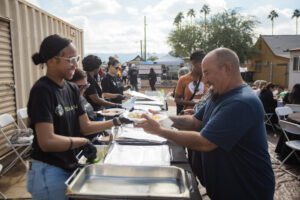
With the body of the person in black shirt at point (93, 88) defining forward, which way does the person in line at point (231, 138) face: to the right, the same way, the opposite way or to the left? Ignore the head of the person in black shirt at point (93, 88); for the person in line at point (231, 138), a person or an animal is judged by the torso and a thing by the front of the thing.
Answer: the opposite way

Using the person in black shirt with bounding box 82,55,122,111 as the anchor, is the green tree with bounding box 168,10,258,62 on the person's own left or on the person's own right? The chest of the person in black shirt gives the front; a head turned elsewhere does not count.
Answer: on the person's own left

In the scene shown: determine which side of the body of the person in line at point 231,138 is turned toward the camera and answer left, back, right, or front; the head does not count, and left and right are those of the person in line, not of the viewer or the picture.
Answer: left

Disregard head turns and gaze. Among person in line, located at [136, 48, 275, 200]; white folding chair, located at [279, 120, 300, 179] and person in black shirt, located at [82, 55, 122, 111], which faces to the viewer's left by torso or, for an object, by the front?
person in line, located at [136, 48, 275, 200]

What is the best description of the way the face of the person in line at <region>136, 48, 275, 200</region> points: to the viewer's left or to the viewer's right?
to the viewer's left

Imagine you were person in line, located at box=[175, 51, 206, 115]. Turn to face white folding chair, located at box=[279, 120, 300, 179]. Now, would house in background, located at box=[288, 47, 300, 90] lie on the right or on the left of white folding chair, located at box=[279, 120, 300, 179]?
left

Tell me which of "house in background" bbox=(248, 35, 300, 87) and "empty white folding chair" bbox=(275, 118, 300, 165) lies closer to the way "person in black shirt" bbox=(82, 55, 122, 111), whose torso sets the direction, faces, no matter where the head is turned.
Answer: the empty white folding chair

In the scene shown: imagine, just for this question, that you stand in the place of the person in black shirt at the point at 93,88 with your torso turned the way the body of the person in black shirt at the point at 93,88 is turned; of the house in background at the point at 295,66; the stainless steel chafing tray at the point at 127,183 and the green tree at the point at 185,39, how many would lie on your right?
1

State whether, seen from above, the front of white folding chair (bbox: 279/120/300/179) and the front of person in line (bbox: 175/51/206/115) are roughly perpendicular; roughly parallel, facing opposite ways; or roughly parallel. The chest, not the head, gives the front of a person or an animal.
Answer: roughly perpendicular

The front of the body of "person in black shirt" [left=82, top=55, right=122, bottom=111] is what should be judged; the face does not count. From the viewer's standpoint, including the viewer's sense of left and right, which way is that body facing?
facing to the right of the viewer

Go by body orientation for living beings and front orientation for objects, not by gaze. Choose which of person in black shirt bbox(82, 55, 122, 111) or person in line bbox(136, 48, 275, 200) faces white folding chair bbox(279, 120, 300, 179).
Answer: person in black shirt bbox(82, 55, 122, 111)

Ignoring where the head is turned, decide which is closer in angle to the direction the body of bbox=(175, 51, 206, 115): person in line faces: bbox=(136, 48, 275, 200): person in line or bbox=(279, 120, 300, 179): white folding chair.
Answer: the person in line

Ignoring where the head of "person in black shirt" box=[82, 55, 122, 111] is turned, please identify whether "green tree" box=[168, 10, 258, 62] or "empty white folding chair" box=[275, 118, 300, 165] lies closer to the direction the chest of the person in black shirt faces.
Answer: the empty white folding chair
